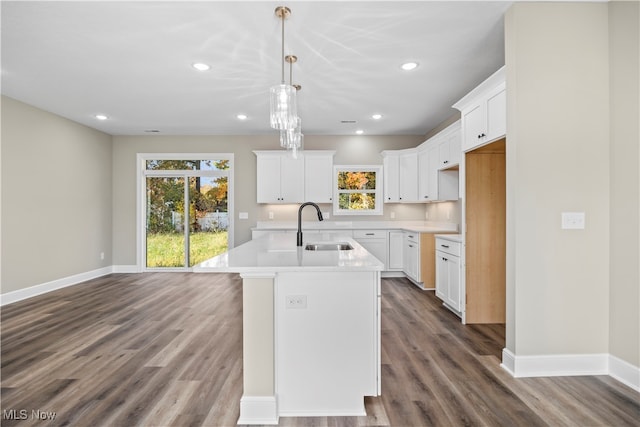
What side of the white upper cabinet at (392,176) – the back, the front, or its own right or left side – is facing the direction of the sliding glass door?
right

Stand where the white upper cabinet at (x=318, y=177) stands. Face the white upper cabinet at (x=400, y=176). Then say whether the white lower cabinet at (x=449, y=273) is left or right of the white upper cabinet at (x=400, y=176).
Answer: right

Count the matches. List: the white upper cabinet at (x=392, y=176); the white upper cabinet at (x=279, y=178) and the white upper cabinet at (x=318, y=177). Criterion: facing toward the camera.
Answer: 3

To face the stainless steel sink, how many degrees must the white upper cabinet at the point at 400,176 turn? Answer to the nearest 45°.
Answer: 0° — it already faces it

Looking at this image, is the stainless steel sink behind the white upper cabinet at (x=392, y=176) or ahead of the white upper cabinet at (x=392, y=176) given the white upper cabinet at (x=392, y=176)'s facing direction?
ahead

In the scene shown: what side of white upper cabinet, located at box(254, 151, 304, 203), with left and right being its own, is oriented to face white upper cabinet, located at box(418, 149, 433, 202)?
left

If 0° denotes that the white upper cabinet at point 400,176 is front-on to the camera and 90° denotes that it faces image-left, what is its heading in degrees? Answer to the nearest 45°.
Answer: approximately 0°

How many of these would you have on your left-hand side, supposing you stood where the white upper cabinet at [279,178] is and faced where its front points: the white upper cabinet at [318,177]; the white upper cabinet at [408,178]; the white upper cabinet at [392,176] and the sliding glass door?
3

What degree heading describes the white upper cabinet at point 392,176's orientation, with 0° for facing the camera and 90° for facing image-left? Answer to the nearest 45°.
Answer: approximately 0°

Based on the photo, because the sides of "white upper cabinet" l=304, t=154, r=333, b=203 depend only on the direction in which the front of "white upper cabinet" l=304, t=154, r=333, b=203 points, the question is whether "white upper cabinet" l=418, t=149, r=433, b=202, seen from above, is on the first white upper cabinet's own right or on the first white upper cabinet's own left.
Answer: on the first white upper cabinet's own left
